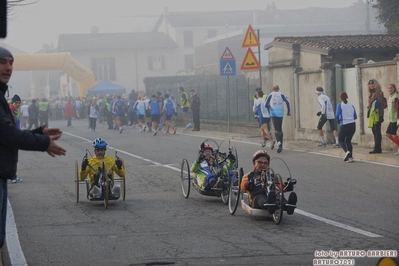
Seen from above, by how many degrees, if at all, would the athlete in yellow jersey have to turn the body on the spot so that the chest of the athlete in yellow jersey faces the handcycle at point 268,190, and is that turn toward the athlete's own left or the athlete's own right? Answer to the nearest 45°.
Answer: approximately 45° to the athlete's own left

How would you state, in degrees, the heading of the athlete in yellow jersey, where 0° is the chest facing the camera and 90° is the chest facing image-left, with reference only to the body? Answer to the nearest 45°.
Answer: approximately 0°

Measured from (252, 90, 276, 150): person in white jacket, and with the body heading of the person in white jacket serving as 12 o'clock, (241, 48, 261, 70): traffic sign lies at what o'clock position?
The traffic sign is roughly at 1 o'clock from the person in white jacket.

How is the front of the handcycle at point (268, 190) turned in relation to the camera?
facing the viewer and to the right of the viewer

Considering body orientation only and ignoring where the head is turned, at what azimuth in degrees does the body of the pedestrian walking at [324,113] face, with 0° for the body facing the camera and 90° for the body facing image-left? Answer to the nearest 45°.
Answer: approximately 135°

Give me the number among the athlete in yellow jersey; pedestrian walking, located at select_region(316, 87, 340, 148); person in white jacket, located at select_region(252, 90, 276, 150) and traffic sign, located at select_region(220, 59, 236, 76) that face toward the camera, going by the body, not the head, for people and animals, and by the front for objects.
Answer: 2
